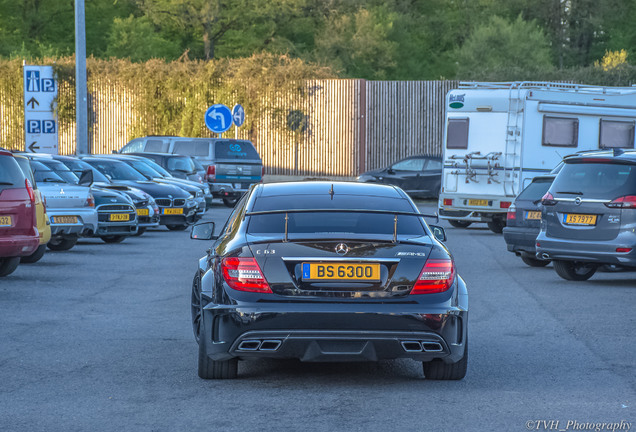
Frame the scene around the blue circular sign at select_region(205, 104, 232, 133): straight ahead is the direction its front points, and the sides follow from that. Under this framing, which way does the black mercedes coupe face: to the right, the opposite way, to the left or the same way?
the opposite way

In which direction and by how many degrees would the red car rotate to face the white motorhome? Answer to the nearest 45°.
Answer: approximately 90° to its right

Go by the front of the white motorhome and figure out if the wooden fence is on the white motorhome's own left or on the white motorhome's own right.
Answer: on the white motorhome's own left

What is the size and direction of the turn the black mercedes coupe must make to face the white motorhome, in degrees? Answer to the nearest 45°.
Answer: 0° — it already faces it

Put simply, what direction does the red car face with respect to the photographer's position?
facing away from the viewer and to the left of the viewer

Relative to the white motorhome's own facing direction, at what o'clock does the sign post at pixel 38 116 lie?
The sign post is roughly at 8 o'clock from the white motorhome.

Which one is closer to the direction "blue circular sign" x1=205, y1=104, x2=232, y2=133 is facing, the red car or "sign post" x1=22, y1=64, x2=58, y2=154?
the red car

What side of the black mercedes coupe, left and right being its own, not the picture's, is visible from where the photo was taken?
back

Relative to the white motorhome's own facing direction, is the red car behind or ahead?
behind

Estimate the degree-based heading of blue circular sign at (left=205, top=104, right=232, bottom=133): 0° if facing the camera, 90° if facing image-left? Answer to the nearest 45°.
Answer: approximately 0°

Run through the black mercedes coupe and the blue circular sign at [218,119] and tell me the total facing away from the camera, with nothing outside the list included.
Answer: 1

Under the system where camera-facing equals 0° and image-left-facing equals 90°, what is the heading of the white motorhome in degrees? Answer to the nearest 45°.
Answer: approximately 225°

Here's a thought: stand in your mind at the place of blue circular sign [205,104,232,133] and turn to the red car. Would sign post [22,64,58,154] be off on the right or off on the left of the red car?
right
